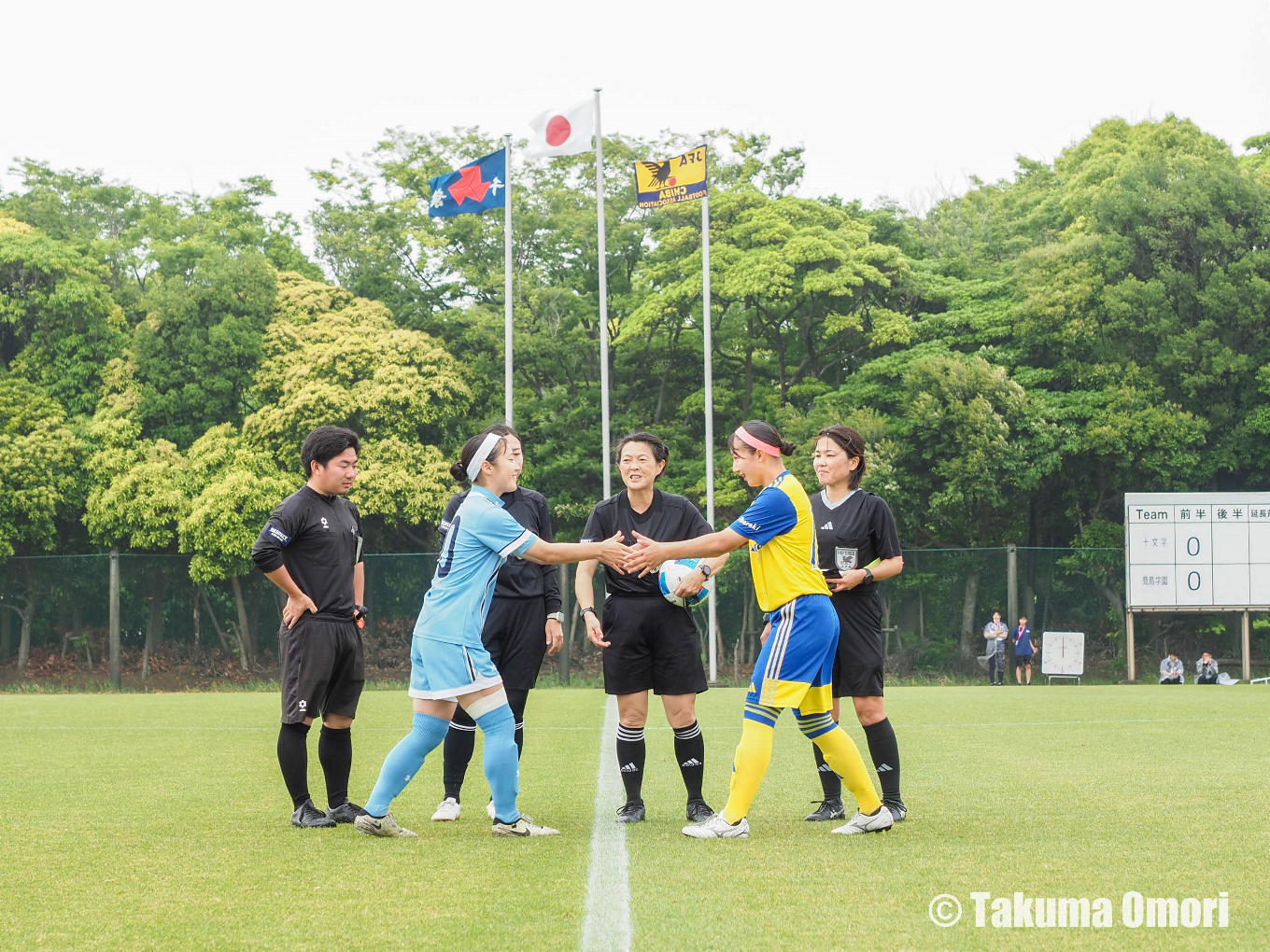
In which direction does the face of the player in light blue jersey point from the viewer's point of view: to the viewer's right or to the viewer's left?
to the viewer's right

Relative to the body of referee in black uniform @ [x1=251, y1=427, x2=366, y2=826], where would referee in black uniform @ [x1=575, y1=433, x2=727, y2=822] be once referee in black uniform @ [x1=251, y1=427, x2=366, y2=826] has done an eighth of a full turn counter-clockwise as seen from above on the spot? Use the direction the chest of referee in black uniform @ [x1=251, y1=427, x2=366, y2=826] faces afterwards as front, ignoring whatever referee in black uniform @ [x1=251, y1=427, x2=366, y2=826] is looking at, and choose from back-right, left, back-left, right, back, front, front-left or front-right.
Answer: front

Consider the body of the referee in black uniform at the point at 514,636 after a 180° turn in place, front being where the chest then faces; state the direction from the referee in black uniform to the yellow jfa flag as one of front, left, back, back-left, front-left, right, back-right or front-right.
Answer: front

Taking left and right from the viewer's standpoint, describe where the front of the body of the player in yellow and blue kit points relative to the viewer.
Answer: facing to the left of the viewer

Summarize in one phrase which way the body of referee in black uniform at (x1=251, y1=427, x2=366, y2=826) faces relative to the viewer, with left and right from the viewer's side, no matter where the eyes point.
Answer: facing the viewer and to the right of the viewer

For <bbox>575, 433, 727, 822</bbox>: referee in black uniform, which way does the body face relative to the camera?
toward the camera

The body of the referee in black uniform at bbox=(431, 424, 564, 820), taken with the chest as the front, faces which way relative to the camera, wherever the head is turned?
toward the camera

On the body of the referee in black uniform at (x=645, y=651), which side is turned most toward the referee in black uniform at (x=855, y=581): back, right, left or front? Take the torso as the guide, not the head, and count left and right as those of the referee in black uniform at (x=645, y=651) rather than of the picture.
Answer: left

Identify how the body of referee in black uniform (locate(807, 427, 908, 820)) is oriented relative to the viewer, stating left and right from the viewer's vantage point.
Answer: facing the viewer and to the left of the viewer

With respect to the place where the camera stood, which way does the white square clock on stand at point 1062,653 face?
facing the viewer

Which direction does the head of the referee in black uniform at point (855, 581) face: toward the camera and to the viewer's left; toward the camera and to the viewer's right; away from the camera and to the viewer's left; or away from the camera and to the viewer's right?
toward the camera and to the viewer's left

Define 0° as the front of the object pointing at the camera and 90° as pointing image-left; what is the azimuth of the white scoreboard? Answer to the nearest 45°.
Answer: approximately 0°
